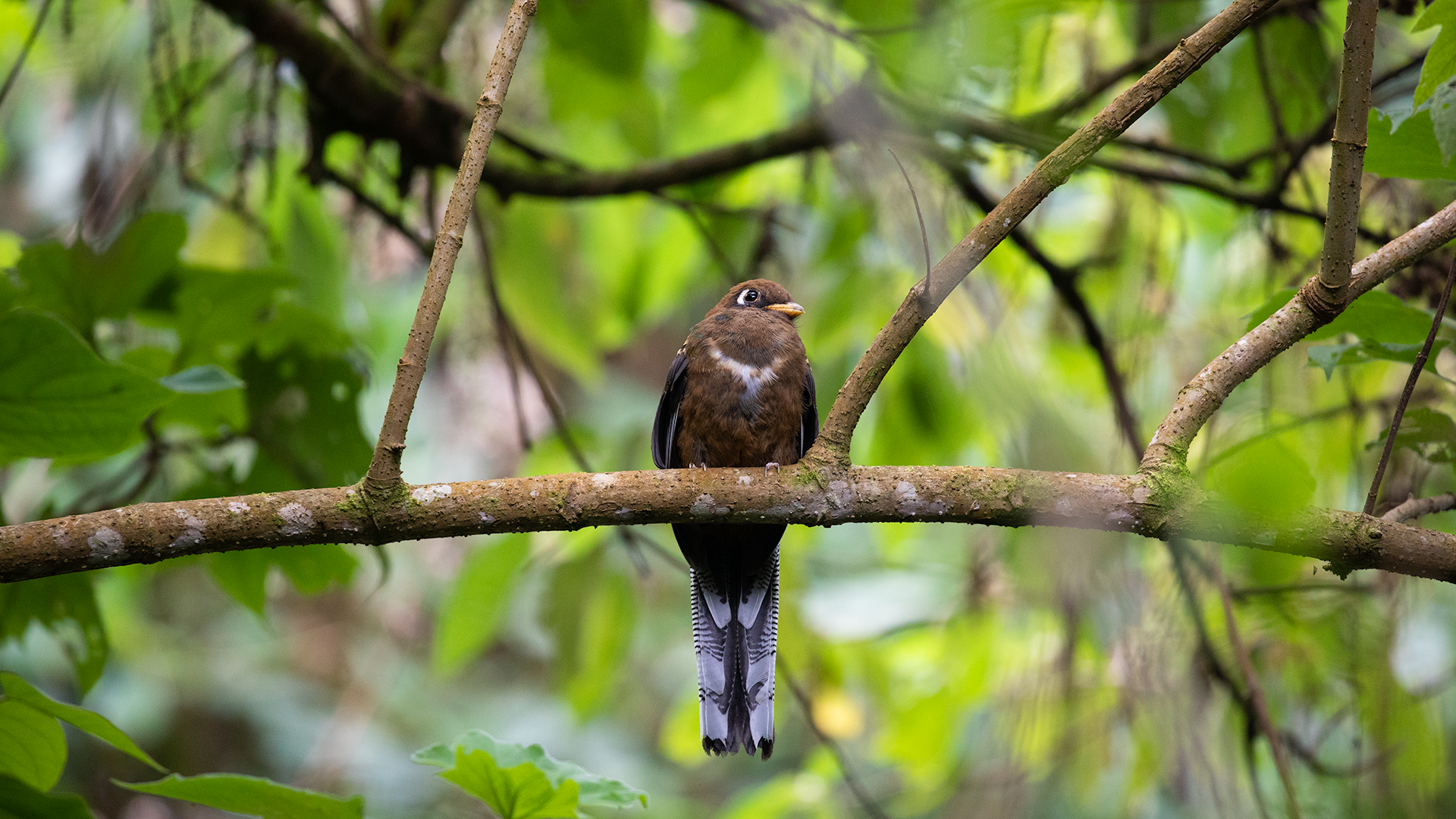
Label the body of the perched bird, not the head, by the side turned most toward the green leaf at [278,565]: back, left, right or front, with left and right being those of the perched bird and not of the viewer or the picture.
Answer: right

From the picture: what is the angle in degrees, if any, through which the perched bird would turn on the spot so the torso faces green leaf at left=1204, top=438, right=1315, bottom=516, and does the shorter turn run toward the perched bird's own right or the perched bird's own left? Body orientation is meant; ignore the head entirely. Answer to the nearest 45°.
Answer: approximately 45° to the perched bird's own left

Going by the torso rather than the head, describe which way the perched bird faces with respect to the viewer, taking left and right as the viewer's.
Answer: facing the viewer

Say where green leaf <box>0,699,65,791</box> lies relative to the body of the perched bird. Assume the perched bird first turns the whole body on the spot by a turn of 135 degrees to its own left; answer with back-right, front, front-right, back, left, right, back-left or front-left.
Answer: back

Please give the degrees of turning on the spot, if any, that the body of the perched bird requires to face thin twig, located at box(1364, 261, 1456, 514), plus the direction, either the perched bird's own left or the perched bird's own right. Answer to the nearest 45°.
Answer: approximately 45° to the perched bird's own left

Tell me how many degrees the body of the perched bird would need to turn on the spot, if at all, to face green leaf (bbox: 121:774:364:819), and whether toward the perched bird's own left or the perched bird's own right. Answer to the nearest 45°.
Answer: approximately 45° to the perched bird's own right

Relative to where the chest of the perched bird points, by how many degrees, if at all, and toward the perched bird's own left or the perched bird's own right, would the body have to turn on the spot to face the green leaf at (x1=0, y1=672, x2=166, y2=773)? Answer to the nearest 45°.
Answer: approximately 45° to the perched bird's own right

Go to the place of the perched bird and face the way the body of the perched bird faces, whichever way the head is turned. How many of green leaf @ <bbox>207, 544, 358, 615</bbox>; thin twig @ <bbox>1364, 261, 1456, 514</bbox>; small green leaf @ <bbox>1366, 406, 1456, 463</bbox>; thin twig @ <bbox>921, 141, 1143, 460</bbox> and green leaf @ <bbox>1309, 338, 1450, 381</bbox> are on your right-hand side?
1

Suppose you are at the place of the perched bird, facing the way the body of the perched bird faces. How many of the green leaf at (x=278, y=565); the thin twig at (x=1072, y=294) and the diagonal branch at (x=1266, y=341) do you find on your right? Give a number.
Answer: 1
